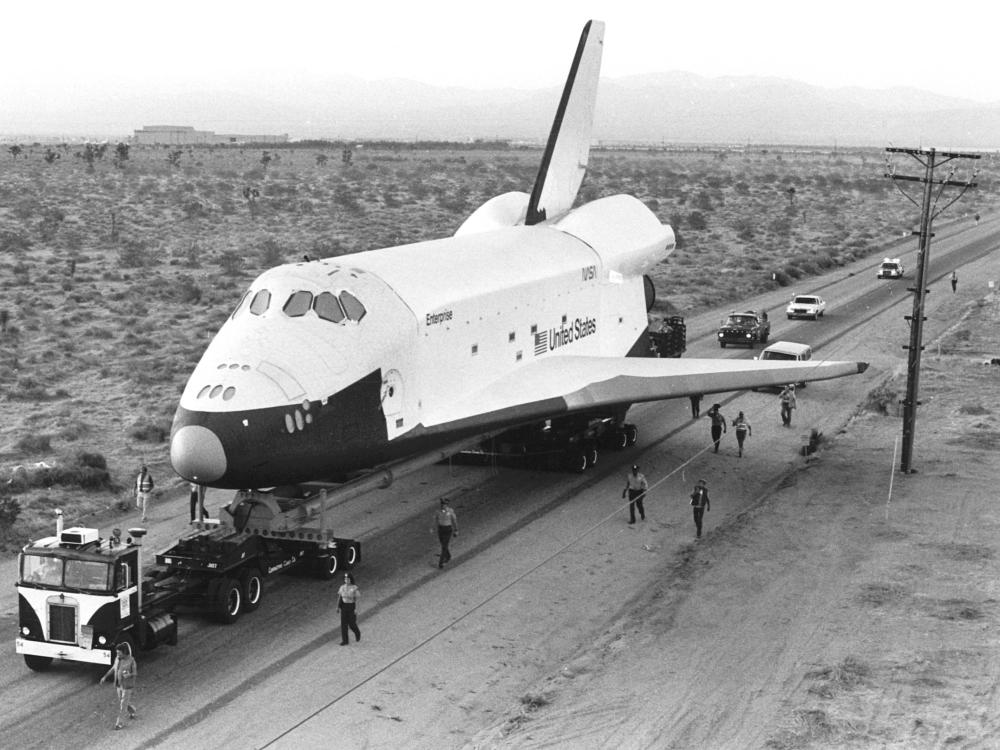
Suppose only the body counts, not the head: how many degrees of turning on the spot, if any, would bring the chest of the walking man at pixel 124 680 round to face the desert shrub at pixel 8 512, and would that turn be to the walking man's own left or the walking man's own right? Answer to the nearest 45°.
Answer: approximately 135° to the walking man's own right

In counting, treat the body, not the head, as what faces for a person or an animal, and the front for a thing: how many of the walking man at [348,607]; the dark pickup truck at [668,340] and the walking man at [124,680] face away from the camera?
0

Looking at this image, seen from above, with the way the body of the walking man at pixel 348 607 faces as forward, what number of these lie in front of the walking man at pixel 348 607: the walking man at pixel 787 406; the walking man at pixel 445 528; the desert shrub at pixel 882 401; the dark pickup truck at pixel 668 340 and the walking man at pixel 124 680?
1

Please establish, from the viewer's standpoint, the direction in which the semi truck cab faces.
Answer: facing the viewer and to the left of the viewer

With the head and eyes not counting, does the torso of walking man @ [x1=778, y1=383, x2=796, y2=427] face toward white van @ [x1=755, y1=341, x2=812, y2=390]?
no

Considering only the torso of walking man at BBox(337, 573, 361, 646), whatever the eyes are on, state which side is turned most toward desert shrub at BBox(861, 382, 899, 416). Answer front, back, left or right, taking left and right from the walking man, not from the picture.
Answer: back

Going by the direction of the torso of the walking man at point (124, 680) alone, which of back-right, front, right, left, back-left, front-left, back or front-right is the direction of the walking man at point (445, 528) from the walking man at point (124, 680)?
back

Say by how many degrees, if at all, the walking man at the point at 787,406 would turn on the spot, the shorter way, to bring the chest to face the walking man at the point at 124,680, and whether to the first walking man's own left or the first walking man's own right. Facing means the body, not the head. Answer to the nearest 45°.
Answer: approximately 45° to the first walking man's own left

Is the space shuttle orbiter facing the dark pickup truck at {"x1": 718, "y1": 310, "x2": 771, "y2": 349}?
no

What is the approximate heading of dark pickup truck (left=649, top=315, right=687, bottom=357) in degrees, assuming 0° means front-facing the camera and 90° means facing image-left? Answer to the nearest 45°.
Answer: approximately 45°

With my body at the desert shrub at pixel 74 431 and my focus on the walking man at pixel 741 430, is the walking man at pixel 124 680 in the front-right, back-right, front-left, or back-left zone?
front-right

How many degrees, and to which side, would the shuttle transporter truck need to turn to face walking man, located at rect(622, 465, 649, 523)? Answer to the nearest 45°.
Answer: approximately 180°

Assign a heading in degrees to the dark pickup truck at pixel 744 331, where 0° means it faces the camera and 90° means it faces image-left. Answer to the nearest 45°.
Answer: approximately 45°

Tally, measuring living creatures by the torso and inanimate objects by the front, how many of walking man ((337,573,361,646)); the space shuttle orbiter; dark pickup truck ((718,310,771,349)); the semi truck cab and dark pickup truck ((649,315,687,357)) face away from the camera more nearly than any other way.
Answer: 0

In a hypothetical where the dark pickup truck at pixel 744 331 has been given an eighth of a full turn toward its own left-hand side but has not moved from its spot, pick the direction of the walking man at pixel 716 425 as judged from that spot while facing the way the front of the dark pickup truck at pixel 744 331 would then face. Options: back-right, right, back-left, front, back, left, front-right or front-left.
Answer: front

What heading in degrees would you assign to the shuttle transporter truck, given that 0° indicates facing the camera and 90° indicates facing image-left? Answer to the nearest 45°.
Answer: approximately 45°
